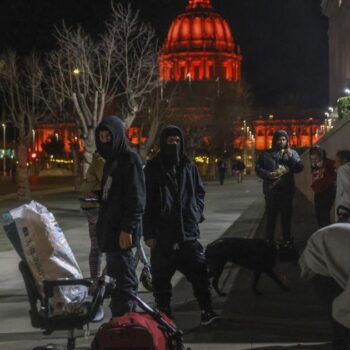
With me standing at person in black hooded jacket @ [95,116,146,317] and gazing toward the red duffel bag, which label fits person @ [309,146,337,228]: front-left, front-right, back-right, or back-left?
back-left

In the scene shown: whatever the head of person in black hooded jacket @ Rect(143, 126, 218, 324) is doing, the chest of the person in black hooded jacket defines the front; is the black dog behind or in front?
behind

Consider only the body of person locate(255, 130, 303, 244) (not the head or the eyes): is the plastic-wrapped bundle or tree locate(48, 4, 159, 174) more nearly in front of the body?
the plastic-wrapped bundle

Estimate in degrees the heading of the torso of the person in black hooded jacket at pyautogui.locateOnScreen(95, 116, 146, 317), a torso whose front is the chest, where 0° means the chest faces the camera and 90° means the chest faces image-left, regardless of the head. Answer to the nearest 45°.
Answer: approximately 45°

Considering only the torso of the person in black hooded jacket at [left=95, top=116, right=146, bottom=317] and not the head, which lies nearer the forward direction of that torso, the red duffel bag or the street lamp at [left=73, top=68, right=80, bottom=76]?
the red duffel bag

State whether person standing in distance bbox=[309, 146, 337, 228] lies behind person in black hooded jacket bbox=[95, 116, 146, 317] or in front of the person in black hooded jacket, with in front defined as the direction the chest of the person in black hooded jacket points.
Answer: behind

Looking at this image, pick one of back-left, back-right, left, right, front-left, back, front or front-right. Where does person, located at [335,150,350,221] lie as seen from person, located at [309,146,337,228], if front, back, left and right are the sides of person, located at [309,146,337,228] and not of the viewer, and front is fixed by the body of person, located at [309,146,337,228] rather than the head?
front-left

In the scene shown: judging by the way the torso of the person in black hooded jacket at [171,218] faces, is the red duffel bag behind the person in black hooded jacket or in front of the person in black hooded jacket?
in front

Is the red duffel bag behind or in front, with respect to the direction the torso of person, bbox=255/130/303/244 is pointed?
in front
